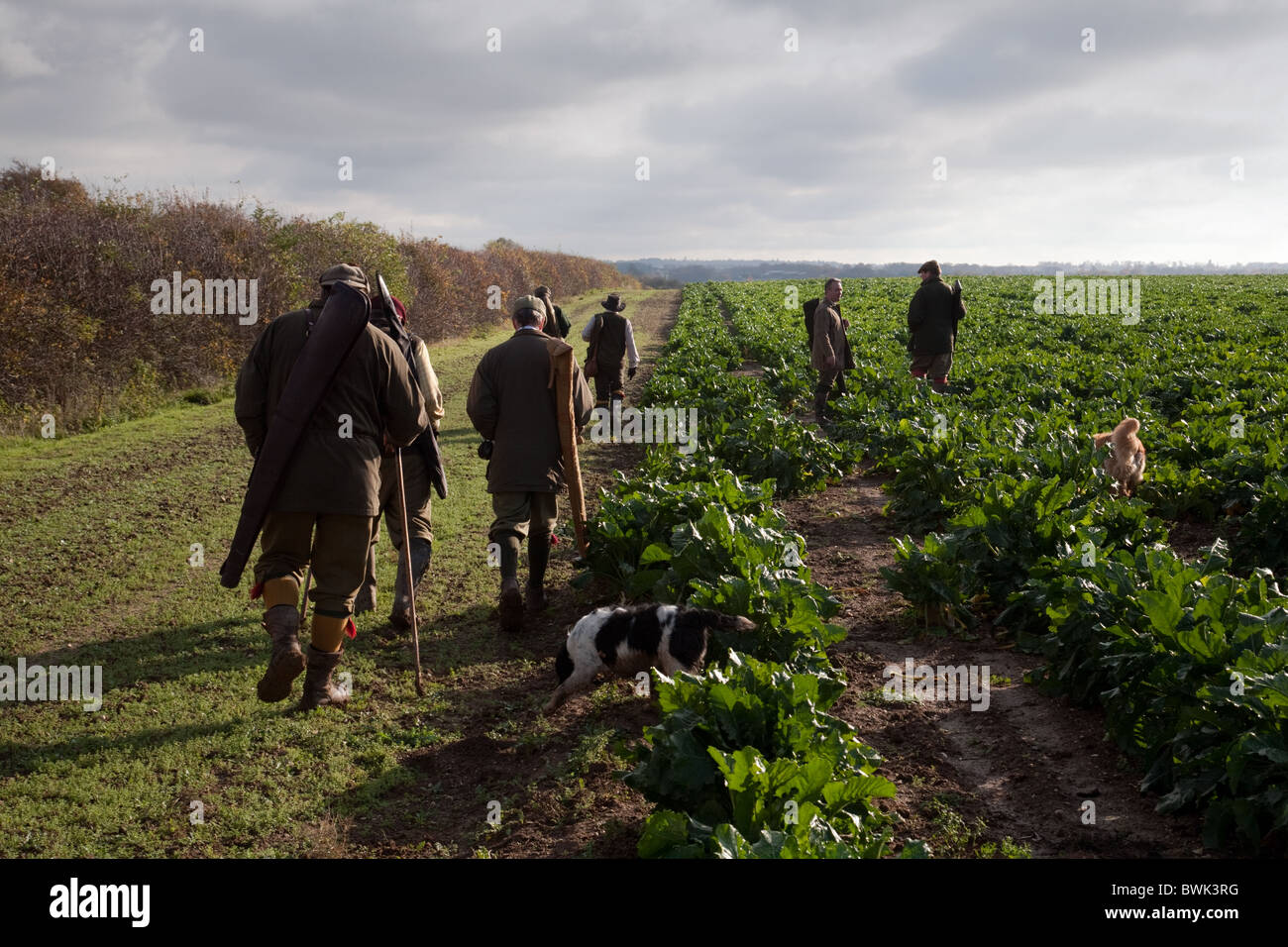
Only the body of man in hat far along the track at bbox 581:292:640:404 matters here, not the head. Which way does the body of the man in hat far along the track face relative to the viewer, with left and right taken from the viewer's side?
facing away from the viewer

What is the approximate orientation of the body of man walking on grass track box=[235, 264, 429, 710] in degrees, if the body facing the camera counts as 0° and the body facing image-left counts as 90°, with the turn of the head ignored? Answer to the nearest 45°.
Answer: approximately 180°

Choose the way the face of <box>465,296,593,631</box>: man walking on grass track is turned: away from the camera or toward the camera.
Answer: away from the camera

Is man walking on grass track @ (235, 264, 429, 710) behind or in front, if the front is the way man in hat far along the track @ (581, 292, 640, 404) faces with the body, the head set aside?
behind

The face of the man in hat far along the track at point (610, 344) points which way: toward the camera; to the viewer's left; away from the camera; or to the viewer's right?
away from the camera

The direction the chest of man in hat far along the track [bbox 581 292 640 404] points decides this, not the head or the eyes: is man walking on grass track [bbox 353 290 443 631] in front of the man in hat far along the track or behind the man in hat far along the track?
behind

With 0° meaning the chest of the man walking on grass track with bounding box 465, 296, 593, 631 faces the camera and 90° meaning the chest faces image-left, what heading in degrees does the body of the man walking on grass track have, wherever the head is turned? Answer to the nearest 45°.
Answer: approximately 180°
